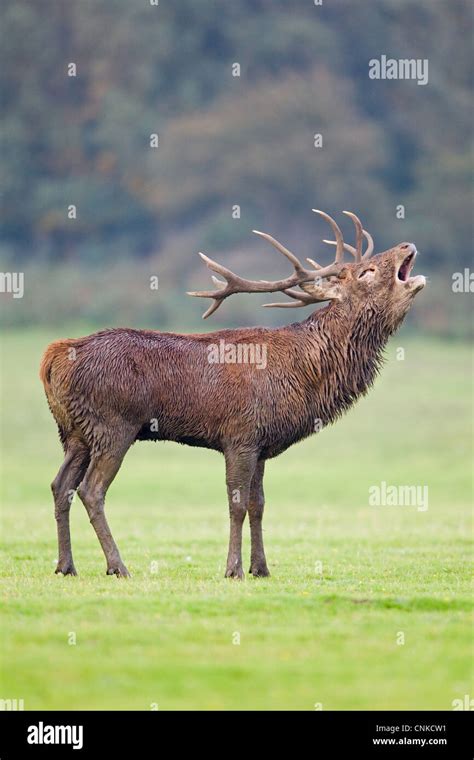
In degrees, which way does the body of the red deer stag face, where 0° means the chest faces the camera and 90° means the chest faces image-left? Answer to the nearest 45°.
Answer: approximately 270°
